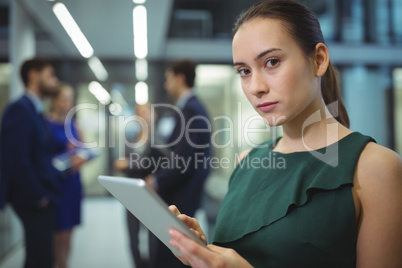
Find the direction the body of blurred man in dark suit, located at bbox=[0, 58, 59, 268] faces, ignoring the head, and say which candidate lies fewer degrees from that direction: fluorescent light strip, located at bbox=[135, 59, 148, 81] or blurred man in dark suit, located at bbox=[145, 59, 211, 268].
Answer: the blurred man in dark suit

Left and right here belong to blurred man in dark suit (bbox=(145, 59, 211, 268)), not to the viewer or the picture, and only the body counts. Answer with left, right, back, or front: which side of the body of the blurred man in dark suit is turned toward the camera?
left

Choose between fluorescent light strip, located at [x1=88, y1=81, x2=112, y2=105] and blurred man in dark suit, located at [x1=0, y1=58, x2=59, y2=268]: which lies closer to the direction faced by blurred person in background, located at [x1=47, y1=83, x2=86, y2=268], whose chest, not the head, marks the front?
the blurred man in dark suit

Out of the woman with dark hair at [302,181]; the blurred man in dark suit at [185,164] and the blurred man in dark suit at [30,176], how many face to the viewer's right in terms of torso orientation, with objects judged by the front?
1

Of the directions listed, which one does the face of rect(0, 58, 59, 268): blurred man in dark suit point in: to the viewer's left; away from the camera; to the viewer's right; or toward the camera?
to the viewer's right

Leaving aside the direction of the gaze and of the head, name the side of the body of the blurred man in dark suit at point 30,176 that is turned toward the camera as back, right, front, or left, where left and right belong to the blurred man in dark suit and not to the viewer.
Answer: right

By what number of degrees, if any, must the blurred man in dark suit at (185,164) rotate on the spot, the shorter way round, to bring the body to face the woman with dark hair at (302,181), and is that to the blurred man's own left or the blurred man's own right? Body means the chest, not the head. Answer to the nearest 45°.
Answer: approximately 90° to the blurred man's own left

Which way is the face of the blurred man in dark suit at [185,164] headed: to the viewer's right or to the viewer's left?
to the viewer's left

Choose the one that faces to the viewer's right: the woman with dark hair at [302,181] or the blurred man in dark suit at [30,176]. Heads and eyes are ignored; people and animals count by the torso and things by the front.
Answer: the blurred man in dark suit

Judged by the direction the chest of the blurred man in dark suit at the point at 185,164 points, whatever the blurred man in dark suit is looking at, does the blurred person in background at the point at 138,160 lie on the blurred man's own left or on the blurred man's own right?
on the blurred man's own right
